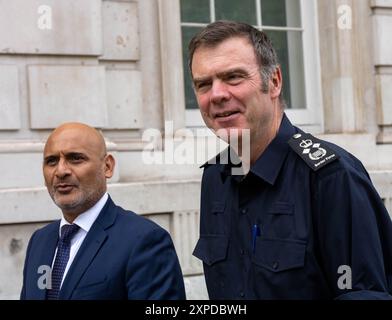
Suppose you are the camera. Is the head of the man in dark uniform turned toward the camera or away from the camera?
toward the camera

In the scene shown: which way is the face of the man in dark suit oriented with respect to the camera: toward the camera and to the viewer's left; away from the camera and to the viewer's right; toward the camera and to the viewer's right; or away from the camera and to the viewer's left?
toward the camera and to the viewer's left

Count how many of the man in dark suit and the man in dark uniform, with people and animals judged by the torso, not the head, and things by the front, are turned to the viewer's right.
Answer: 0

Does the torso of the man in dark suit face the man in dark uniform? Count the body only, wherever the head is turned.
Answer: no

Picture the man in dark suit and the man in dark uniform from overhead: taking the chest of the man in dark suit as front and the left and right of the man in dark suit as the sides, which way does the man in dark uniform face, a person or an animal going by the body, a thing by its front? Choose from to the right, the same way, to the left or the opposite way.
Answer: the same way

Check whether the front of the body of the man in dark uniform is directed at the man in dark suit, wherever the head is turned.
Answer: no

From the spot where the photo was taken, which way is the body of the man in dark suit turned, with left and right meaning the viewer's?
facing the viewer and to the left of the viewer
